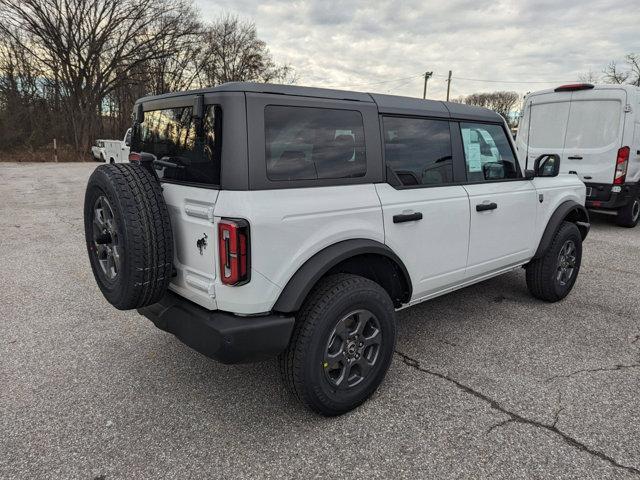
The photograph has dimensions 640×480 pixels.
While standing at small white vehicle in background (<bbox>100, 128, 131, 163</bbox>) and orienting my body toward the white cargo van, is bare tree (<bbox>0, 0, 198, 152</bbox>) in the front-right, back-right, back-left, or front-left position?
back-left

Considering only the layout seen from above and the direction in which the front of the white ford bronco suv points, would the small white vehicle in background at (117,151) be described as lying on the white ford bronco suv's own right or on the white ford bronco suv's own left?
on the white ford bronco suv's own left

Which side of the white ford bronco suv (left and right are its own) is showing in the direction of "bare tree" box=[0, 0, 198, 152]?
left

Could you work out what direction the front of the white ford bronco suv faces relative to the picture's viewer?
facing away from the viewer and to the right of the viewer
